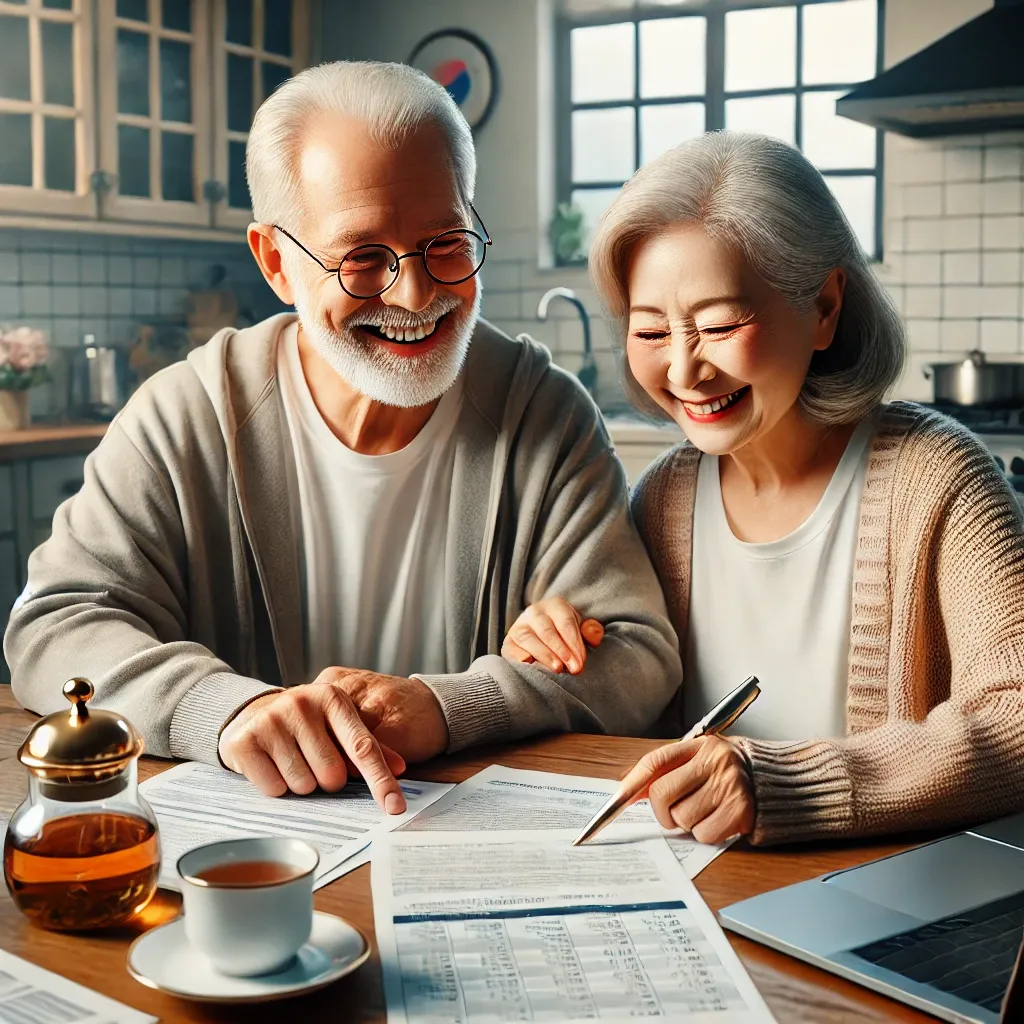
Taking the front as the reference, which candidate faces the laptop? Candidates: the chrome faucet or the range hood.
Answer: the range hood

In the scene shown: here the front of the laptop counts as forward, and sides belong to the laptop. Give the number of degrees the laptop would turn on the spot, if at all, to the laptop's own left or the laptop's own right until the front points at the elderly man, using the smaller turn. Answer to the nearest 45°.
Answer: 0° — it already faces them

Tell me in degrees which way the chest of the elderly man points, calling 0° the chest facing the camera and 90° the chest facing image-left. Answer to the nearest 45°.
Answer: approximately 0°

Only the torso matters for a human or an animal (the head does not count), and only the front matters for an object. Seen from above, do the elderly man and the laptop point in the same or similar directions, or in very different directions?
very different directions

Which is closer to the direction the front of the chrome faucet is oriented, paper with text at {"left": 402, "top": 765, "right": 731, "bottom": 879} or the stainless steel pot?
the paper with text
